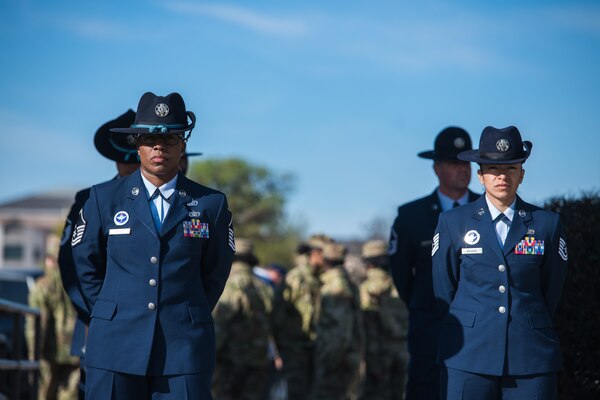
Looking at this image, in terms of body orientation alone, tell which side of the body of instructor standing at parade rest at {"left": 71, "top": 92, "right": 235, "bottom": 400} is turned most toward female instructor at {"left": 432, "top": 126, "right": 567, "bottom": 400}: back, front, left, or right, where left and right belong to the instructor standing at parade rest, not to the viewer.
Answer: left

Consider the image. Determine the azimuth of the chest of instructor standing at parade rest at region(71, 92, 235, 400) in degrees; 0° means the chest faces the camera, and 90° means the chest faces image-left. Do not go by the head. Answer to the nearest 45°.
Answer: approximately 0°

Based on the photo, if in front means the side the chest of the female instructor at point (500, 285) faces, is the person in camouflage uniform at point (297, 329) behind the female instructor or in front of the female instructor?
behind

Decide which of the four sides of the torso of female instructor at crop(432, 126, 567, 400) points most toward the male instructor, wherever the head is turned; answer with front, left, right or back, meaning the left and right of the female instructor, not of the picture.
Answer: back

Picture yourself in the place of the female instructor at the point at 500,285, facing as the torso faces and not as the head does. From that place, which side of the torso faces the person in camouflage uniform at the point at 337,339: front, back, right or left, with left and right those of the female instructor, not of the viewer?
back

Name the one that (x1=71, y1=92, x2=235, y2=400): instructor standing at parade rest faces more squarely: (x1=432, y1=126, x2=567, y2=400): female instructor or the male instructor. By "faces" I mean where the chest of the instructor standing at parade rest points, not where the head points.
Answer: the female instructor

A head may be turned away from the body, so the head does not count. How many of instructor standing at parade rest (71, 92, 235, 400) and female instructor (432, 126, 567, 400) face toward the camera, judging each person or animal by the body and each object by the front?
2

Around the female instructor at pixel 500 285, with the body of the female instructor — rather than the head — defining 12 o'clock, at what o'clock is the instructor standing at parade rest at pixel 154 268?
The instructor standing at parade rest is roughly at 2 o'clock from the female instructor.
